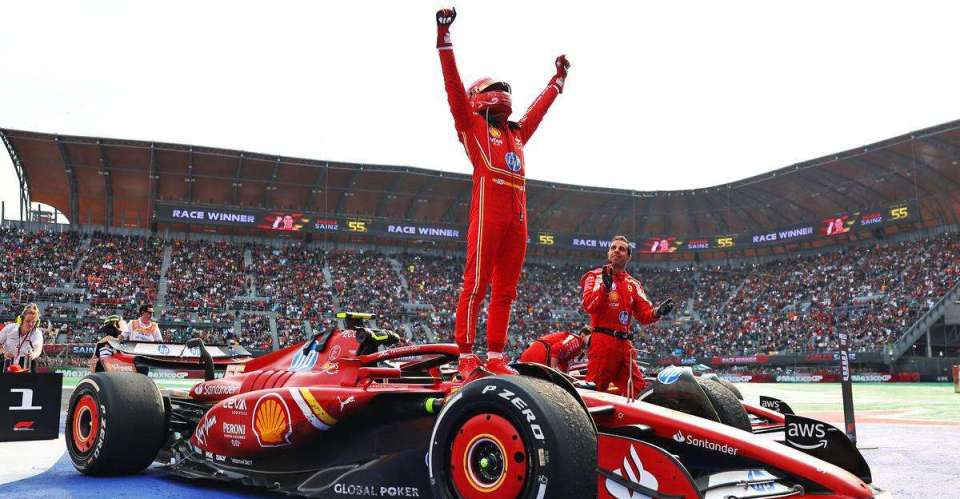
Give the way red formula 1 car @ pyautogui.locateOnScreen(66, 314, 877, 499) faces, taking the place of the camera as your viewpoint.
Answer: facing the viewer and to the right of the viewer

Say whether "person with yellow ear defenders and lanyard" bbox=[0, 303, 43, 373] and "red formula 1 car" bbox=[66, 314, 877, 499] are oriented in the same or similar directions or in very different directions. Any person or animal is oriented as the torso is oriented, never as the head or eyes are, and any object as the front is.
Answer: same or similar directions

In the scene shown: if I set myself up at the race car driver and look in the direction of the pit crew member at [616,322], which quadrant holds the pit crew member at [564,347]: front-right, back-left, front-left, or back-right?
front-left

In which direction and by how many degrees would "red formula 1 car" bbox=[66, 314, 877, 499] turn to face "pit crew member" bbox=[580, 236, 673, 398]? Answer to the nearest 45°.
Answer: approximately 90° to its left

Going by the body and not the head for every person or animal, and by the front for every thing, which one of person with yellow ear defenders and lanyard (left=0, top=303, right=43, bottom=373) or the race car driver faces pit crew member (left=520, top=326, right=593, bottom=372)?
the person with yellow ear defenders and lanyard

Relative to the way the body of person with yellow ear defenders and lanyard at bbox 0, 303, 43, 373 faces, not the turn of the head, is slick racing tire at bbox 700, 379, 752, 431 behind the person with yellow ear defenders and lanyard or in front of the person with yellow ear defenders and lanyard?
in front
